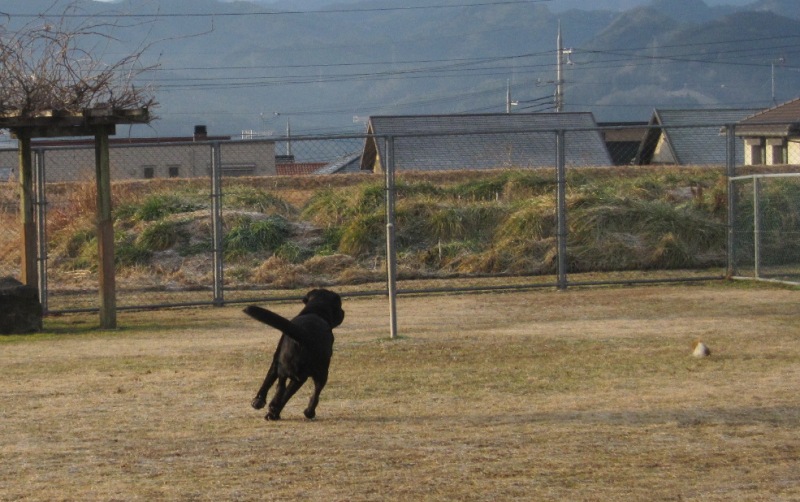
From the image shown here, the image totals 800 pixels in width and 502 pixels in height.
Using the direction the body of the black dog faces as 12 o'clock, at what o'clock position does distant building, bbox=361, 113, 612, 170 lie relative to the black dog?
The distant building is roughly at 11 o'clock from the black dog.

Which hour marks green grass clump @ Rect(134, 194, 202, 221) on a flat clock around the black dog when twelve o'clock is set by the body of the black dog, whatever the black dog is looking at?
The green grass clump is roughly at 10 o'clock from the black dog.

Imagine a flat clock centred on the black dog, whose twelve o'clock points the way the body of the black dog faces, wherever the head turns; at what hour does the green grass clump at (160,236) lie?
The green grass clump is roughly at 10 o'clock from the black dog.

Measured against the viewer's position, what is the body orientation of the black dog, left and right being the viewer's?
facing away from the viewer and to the right of the viewer

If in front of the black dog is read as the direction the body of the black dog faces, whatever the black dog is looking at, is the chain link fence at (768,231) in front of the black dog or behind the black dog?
in front

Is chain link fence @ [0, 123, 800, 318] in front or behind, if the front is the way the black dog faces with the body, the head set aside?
in front

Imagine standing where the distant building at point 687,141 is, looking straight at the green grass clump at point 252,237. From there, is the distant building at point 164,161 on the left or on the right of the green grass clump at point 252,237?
right

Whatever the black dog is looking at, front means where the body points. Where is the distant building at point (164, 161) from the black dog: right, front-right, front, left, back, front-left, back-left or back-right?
front-left

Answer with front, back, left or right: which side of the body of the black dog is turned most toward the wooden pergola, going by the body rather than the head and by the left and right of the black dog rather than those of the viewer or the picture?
left
